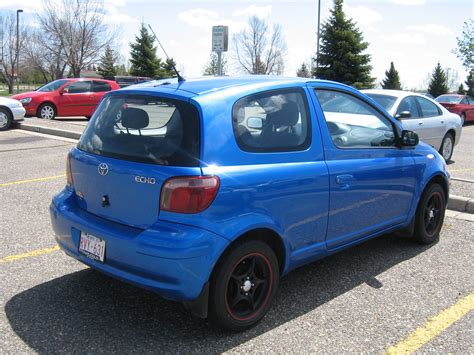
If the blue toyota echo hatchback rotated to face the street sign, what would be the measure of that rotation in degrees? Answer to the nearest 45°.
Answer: approximately 45° to its left

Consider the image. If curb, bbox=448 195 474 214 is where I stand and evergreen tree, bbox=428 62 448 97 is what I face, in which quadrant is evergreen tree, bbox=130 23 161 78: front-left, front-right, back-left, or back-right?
front-left

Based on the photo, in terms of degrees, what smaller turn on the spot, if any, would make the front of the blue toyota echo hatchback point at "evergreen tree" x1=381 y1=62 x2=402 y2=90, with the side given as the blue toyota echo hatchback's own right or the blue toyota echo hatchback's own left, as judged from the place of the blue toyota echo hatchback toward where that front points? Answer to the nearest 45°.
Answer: approximately 45° to the blue toyota echo hatchback's own left

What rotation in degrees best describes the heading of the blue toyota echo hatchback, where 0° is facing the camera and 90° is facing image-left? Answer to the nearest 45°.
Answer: approximately 225°

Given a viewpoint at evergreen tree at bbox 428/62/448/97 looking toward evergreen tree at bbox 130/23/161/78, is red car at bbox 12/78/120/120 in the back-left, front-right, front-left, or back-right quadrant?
front-left

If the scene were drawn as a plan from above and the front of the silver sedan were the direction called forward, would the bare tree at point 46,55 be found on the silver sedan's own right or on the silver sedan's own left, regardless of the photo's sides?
on the silver sedan's own right

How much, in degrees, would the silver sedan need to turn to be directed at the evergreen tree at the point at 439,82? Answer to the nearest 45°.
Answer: approximately 135° to its right

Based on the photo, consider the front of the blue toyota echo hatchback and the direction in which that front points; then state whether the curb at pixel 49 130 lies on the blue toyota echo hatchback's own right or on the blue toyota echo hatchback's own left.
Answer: on the blue toyota echo hatchback's own left

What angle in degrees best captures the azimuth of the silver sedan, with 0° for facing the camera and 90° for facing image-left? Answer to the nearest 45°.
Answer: approximately 45°
